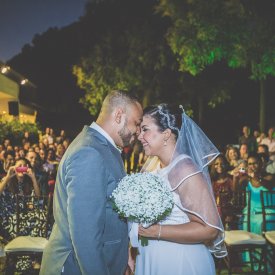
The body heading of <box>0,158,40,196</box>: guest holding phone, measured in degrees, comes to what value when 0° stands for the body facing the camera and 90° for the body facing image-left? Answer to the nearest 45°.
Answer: approximately 0°

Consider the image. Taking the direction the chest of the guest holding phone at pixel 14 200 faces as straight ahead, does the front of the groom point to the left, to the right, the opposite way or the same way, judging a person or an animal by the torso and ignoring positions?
to the left

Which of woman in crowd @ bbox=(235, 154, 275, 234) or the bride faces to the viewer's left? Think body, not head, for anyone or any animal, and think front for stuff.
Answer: the bride

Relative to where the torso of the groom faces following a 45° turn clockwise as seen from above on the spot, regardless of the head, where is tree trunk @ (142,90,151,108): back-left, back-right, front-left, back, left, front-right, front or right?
back-left

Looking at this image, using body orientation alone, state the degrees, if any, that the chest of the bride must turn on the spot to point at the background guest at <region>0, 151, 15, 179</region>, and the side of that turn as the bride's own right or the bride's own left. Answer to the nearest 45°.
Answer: approximately 45° to the bride's own right

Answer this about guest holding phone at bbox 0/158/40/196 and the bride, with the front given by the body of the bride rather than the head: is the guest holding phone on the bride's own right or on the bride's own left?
on the bride's own right

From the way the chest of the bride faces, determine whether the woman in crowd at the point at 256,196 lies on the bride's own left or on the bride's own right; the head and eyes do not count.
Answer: on the bride's own right

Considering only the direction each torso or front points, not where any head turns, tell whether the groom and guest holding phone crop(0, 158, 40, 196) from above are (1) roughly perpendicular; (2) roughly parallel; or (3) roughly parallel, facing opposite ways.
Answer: roughly perpendicular

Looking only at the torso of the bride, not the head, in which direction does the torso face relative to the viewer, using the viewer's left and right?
facing to the left of the viewer

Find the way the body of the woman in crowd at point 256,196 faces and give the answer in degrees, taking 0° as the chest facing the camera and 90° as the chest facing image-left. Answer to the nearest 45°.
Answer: approximately 0°

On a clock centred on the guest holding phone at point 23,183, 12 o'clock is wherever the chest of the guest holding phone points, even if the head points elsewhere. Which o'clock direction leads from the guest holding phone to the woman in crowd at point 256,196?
The woman in crowd is roughly at 10 o'clock from the guest holding phone.

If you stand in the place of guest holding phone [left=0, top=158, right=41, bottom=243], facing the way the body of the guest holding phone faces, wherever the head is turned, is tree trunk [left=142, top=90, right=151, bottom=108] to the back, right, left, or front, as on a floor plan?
back
